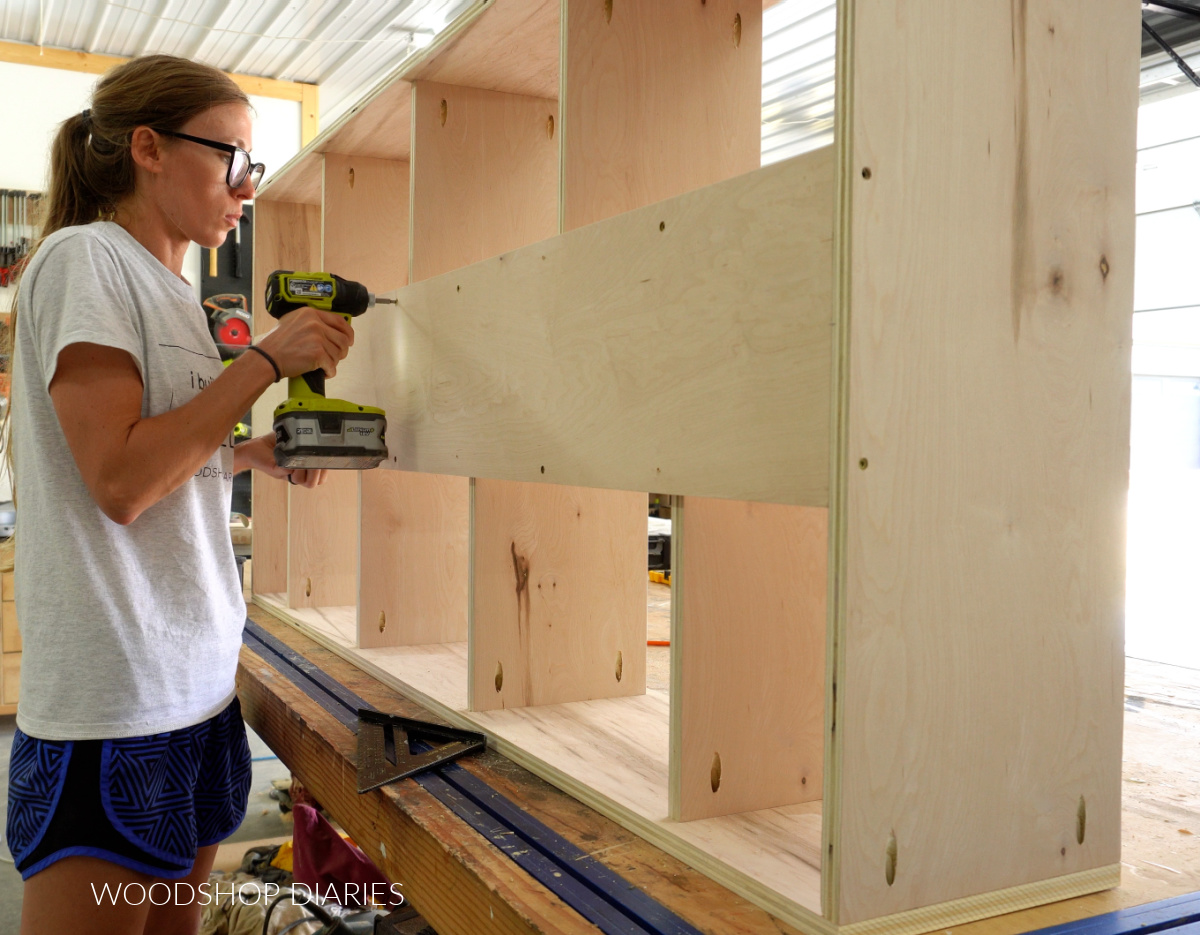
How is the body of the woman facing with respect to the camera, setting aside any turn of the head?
to the viewer's right

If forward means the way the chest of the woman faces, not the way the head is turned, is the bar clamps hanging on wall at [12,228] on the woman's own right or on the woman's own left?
on the woman's own left

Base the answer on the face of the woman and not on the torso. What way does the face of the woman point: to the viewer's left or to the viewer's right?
to the viewer's right
